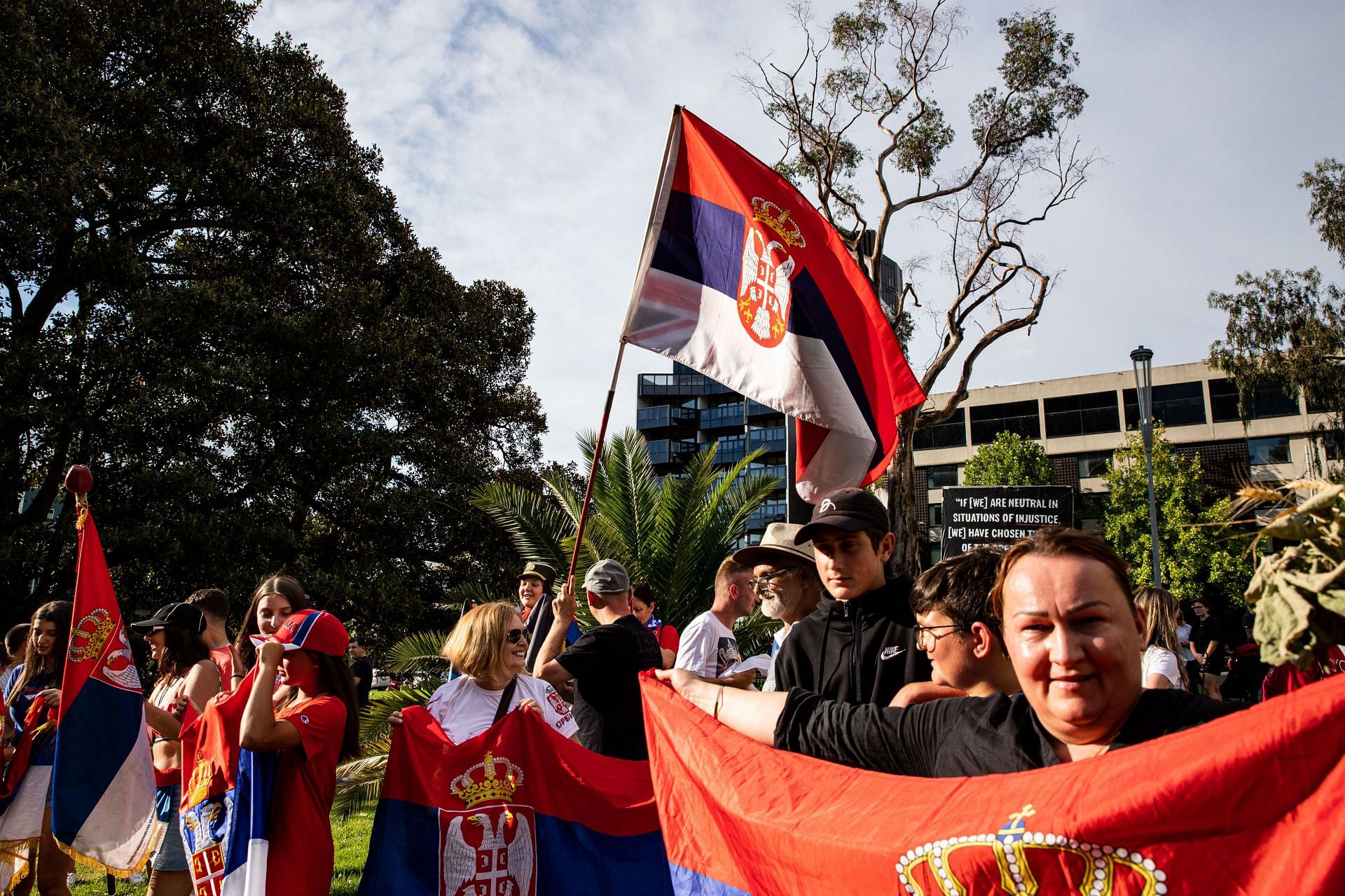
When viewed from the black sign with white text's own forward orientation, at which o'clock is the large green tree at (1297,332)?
The large green tree is roughly at 7 o'clock from the black sign with white text.

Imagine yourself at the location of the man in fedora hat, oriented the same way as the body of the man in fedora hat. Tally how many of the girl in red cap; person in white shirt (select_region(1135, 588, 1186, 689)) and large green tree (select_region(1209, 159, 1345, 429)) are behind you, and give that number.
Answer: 2

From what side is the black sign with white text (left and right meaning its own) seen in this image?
front

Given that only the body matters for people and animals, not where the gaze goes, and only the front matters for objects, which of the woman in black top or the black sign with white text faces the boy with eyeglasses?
the black sign with white text

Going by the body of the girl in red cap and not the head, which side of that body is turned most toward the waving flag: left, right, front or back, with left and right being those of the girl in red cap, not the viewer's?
back

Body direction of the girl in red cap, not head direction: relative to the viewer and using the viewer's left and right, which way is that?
facing to the left of the viewer

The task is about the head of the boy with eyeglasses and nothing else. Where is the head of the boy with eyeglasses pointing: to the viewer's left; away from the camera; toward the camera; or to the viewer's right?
to the viewer's left

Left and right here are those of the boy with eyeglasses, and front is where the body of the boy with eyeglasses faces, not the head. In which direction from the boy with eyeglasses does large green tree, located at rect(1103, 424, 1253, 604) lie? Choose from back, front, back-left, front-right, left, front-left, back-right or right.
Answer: right

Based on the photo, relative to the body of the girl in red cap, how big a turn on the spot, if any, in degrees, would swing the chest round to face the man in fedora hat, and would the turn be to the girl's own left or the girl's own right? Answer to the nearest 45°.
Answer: approximately 180°

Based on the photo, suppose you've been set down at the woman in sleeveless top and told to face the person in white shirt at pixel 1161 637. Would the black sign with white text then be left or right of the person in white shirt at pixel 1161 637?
left

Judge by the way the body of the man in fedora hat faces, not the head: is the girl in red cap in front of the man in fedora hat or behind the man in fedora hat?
in front
